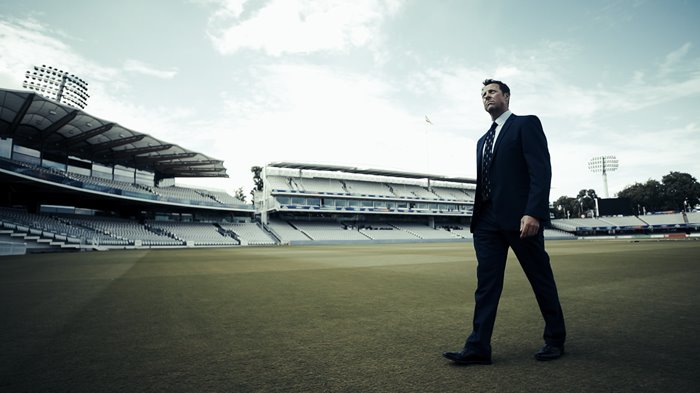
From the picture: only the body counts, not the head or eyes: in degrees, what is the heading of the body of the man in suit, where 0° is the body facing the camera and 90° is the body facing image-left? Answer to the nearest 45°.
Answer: approximately 45°

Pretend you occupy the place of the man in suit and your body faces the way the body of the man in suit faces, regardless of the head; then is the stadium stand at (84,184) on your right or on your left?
on your right
